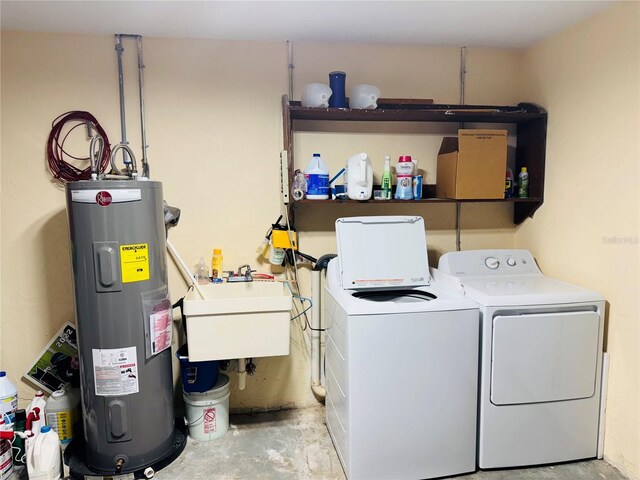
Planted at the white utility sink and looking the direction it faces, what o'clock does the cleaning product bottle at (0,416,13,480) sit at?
The cleaning product bottle is roughly at 3 o'clock from the white utility sink.

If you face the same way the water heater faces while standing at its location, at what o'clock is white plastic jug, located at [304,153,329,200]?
The white plastic jug is roughly at 9 o'clock from the water heater.

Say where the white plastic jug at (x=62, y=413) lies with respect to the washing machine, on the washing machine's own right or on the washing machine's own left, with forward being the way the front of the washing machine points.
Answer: on the washing machine's own right

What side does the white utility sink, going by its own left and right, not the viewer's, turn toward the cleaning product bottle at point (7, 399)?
right

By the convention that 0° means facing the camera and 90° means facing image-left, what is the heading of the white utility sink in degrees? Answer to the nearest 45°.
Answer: approximately 0°

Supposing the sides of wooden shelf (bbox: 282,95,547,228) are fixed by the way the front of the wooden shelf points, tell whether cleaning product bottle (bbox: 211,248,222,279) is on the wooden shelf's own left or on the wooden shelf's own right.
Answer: on the wooden shelf's own right

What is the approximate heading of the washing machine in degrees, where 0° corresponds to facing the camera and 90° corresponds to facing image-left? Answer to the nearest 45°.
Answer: approximately 0°

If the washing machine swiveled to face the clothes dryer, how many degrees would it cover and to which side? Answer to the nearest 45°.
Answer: approximately 90° to its left
